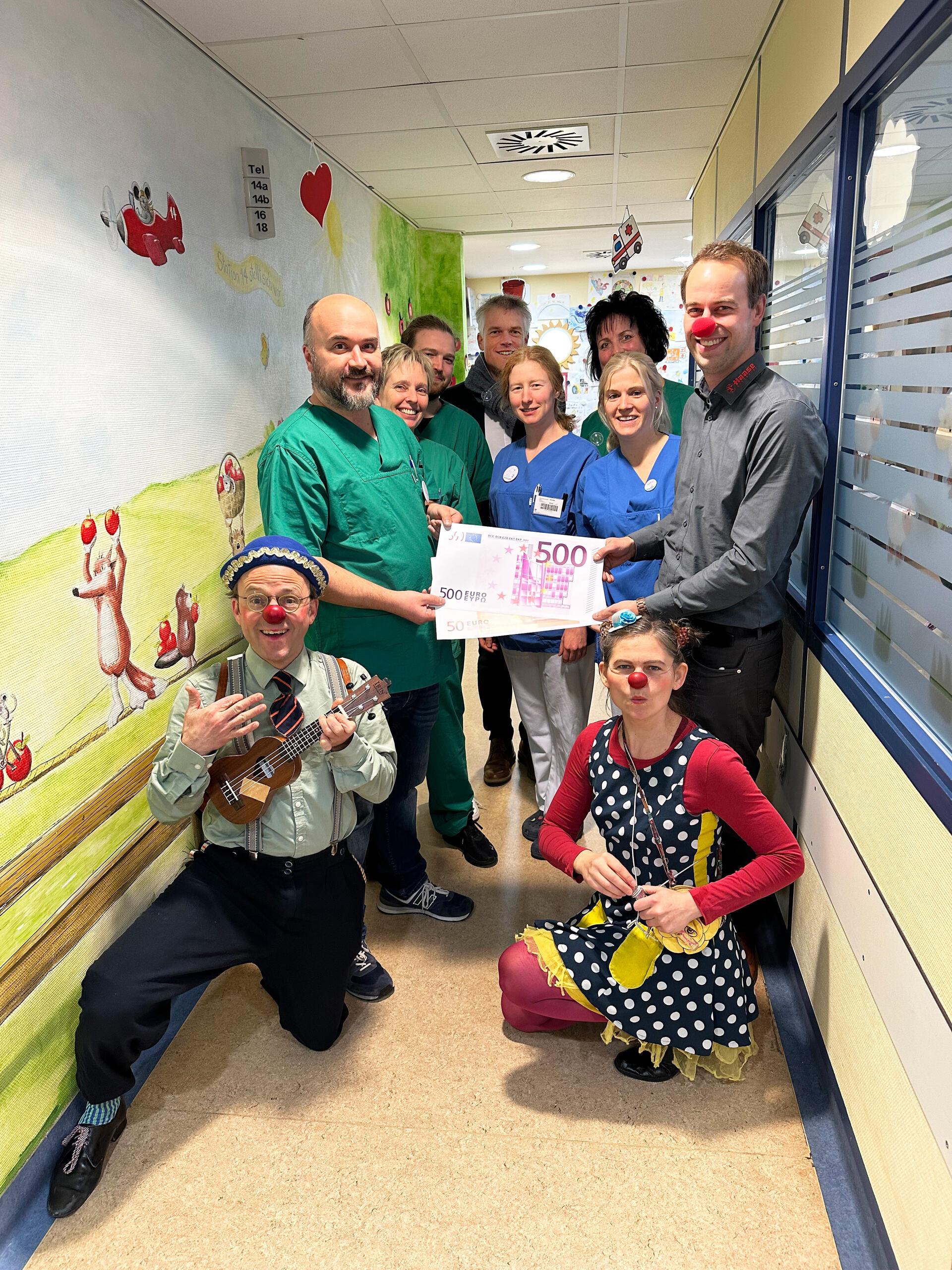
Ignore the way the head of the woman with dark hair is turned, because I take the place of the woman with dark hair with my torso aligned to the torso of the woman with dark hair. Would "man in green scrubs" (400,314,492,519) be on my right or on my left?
on my right

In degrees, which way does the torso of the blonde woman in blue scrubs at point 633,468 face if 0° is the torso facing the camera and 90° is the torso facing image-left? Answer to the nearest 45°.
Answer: approximately 0°

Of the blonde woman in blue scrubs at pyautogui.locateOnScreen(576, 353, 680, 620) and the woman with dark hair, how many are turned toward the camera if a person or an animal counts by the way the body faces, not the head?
2

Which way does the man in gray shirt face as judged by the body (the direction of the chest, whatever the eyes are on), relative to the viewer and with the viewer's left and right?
facing the viewer and to the left of the viewer

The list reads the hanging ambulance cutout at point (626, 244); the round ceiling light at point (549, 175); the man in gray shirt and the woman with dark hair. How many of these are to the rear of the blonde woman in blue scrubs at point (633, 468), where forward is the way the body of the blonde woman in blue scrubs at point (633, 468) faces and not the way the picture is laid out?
3

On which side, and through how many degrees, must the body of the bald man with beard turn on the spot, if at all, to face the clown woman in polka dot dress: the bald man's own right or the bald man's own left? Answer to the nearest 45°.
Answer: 0° — they already face them

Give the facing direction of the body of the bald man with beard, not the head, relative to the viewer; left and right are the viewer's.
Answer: facing the viewer and to the right of the viewer

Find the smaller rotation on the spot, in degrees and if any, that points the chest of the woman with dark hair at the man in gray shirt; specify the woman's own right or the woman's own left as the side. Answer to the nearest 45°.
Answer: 0° — they already face them

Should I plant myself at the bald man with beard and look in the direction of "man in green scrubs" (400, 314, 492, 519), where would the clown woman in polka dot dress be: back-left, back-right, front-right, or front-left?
back-right

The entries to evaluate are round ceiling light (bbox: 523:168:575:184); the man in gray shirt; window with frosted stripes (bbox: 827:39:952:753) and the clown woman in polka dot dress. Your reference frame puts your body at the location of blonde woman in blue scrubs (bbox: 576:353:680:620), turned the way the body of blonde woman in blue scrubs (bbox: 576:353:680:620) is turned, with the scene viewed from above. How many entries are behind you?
1
